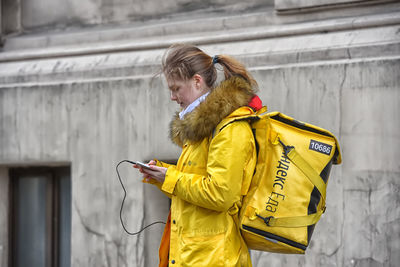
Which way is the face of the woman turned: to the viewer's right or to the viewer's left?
to the viewer's left

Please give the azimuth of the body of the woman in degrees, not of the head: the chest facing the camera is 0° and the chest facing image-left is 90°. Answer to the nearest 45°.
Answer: approximately 90°

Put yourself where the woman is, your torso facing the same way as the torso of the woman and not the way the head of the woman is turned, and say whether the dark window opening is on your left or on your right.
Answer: on your right
